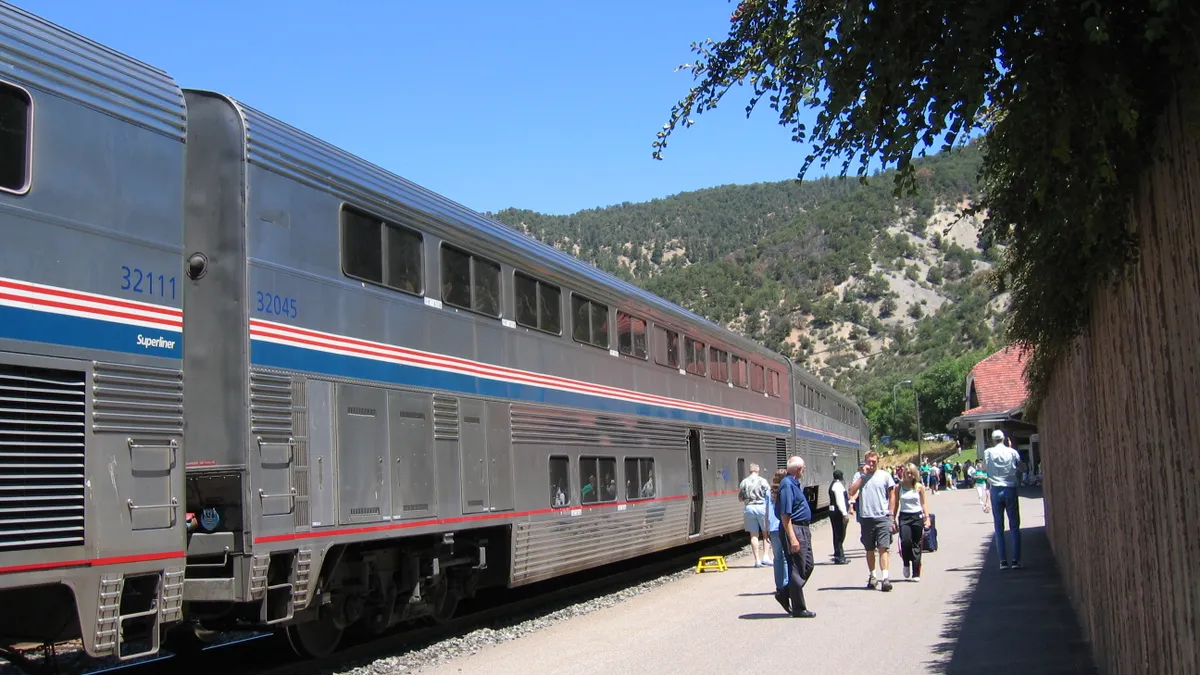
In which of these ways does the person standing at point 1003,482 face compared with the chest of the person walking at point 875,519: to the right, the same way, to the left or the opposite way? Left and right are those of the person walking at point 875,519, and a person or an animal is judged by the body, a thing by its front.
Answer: the opposite way

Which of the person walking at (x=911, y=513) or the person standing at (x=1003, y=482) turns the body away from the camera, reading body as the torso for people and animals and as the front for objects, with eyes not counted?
the person standing at (x=1003, y=482)

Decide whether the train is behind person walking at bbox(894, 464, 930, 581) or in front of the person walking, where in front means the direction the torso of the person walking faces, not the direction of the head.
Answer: in front

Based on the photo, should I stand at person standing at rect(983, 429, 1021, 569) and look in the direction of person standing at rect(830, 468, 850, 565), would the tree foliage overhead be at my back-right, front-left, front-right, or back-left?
back-left

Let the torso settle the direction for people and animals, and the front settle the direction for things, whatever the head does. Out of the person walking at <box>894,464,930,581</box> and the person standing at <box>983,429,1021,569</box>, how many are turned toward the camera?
1

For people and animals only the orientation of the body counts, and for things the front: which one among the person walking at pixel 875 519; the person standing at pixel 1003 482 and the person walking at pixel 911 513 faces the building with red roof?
the person standing at pixel 1003 482

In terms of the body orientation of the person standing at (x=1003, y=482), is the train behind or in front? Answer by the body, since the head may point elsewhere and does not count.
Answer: behind

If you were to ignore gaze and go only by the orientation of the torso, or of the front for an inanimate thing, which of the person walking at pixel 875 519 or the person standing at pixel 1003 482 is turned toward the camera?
the person walking at pixel 875 519

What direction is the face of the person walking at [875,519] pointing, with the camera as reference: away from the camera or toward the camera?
toward the camera

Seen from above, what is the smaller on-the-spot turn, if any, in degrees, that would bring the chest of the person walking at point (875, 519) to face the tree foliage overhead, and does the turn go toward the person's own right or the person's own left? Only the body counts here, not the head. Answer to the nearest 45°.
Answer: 0° — they already face it

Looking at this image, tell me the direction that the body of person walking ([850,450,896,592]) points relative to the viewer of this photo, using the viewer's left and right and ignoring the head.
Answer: facing the viewer

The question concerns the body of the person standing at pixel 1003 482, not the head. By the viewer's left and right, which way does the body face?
facing away from the viewer

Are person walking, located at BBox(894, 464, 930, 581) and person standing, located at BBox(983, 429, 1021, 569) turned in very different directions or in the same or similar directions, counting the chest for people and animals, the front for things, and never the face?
very different directions

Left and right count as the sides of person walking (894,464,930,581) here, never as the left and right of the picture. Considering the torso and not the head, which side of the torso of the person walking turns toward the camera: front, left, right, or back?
front
